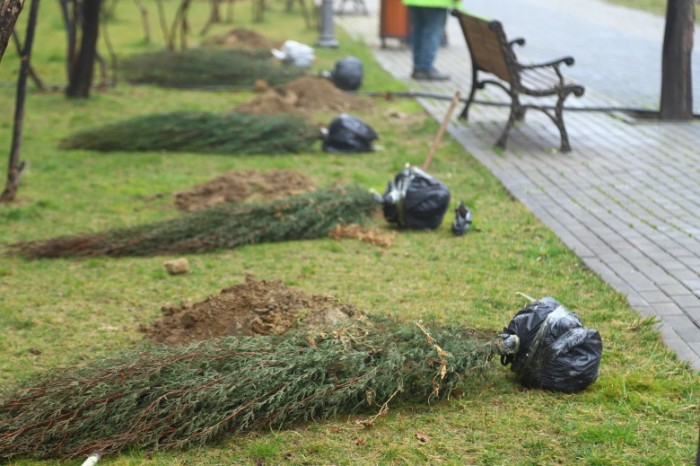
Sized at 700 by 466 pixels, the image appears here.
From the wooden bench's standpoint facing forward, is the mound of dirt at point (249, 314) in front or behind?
behind

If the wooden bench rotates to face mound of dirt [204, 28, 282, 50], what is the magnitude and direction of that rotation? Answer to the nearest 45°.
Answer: approximately 90° to its left

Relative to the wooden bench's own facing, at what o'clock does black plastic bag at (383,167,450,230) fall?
The black plastic bag is roughly at 5 o'clock from the wooden bench.

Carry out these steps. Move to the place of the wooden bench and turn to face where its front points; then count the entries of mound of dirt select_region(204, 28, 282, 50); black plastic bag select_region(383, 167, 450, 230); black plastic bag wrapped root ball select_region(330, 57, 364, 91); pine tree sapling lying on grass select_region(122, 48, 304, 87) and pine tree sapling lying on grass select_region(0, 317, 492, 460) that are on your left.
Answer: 3

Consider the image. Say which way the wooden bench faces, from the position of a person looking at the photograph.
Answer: facing away from the viewer and to the right of the viewer

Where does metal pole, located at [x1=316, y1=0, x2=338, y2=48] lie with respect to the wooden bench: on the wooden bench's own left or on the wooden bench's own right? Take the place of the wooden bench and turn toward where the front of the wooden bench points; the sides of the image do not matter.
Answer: on the wooden bench's own left

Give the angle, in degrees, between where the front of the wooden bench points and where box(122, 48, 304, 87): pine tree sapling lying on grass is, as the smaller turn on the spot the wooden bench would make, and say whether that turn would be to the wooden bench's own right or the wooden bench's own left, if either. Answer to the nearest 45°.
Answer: approximately 90° to the wooden bench's own left

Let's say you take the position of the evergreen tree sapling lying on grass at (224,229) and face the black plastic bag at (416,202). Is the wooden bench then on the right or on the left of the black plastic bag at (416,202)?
left

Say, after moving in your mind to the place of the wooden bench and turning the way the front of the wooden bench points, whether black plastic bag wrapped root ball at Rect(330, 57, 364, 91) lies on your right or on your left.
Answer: on your left

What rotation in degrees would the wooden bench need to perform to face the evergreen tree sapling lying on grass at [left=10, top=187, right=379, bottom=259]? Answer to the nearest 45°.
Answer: approximately 180°

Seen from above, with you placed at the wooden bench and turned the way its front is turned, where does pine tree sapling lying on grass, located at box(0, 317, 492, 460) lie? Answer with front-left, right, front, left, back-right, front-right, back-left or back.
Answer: back-right

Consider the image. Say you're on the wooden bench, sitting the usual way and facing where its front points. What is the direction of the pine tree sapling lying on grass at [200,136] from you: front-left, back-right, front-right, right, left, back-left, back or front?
back-left

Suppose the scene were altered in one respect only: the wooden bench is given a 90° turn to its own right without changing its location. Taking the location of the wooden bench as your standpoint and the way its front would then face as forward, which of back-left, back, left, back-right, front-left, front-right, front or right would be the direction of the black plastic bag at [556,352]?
front-right
